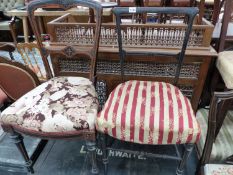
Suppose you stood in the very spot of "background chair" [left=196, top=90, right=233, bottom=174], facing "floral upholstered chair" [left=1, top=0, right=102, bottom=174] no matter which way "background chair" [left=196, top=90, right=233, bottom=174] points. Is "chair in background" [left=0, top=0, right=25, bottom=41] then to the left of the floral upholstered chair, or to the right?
right

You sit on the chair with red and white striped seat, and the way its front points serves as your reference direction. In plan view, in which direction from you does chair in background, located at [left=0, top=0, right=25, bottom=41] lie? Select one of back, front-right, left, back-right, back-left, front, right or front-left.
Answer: back-right

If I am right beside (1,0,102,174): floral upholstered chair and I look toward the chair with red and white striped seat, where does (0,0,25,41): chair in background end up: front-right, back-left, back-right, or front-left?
back-left

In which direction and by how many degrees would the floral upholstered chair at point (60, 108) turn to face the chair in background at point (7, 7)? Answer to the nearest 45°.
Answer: approximately 135° to its right

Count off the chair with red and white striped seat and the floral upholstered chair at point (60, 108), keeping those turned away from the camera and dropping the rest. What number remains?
0

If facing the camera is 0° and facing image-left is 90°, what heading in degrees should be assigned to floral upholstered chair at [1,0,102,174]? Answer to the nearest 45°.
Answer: approximately 45°
